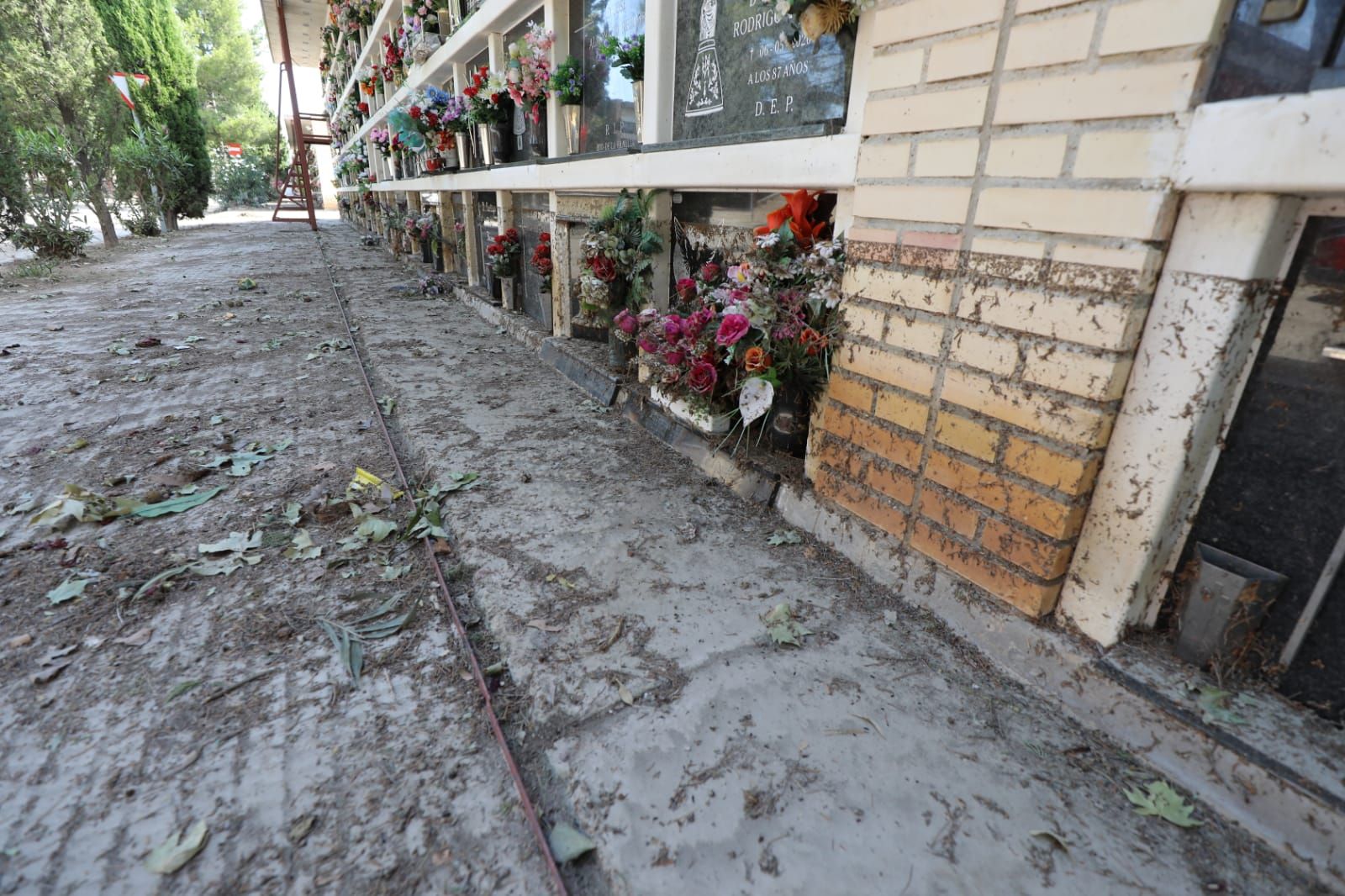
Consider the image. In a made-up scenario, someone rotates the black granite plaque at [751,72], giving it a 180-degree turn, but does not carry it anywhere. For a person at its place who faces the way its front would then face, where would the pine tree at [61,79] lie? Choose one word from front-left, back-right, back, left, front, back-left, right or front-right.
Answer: left

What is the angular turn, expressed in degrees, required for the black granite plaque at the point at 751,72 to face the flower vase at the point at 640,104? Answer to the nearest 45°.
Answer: approximately 90° to its right

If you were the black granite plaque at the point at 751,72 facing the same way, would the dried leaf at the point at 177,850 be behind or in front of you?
in front

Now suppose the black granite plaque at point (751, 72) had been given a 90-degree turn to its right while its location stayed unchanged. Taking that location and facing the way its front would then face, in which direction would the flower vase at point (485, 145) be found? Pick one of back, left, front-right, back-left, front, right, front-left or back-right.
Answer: front

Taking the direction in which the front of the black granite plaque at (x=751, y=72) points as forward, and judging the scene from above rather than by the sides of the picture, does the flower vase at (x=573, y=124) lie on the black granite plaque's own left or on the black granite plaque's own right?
on the black granite plaque's own right

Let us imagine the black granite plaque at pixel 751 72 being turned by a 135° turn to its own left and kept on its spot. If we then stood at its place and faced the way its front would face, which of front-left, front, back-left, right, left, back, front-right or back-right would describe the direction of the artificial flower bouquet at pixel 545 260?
back-left

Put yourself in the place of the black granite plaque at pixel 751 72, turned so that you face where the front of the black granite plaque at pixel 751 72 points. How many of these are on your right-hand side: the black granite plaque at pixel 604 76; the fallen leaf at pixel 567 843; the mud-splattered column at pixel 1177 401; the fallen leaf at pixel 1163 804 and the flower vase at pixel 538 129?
2

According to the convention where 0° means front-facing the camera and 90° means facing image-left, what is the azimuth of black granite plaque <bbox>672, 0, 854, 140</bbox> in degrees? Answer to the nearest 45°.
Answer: approximately 45°

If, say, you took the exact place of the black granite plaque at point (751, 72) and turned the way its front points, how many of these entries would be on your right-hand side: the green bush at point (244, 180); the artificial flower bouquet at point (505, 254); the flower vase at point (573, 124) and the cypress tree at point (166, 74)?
4

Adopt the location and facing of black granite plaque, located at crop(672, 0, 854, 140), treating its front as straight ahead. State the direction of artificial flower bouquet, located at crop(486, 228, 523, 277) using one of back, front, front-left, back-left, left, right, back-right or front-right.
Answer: right

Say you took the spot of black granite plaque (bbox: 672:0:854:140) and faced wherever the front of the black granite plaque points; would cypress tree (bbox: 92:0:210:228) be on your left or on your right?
on your right

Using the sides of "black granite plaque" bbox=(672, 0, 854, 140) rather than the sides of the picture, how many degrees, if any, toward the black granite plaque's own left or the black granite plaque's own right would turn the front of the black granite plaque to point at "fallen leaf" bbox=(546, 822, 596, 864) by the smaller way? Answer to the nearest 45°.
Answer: approximately 45° to the black granite plaque's own left

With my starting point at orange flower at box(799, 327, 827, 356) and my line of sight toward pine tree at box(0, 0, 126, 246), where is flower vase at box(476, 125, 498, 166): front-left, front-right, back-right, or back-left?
front-right

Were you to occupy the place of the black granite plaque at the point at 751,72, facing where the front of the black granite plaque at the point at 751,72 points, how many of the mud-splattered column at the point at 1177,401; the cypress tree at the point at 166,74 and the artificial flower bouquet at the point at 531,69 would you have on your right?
2

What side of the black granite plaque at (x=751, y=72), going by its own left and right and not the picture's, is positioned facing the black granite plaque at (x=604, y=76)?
right

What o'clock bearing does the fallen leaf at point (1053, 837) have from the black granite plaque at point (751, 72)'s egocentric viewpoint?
The fallen leaf is roughly at 10 o'clock from the black granite plaque.
